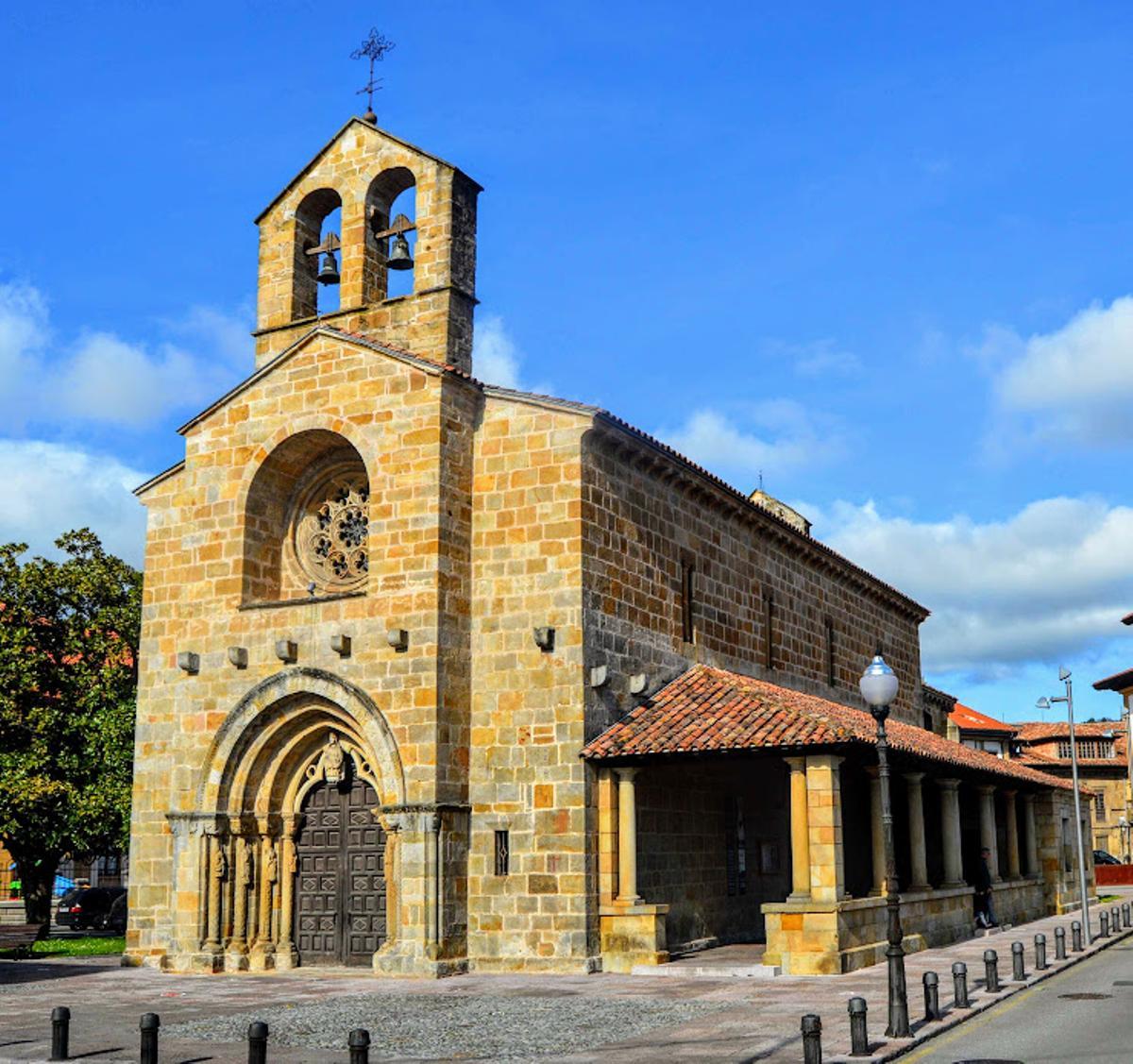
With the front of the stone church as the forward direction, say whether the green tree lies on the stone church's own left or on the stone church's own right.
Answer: on the stone church's own right

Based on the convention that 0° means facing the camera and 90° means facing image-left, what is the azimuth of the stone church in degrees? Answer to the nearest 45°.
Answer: approximately 45°

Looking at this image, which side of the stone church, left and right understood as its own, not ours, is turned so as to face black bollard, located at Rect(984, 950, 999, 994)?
left

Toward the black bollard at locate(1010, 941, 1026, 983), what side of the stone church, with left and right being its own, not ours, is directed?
left

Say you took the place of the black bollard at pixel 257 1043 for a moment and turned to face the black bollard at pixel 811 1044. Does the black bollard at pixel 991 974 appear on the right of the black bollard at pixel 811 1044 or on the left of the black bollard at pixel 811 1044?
left

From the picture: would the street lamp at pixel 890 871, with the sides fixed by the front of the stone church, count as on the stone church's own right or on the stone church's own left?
on the stone church's own left

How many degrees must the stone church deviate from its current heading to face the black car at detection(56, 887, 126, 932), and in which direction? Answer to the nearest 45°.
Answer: approximately 90° to its right

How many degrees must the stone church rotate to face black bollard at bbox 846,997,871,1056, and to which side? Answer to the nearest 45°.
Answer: approximately 90° to its left

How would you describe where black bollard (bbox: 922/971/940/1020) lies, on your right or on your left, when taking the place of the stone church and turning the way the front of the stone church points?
on your left

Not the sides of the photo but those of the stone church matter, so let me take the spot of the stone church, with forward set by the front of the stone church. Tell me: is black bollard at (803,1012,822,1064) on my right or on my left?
on my left

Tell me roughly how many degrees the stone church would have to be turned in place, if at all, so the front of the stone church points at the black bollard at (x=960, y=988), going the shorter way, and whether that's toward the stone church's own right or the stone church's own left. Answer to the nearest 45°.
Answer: approximately 90° to the stone church's own left

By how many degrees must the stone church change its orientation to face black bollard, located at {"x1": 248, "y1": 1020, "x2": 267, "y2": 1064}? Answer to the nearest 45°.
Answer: approximately 45° to its left
